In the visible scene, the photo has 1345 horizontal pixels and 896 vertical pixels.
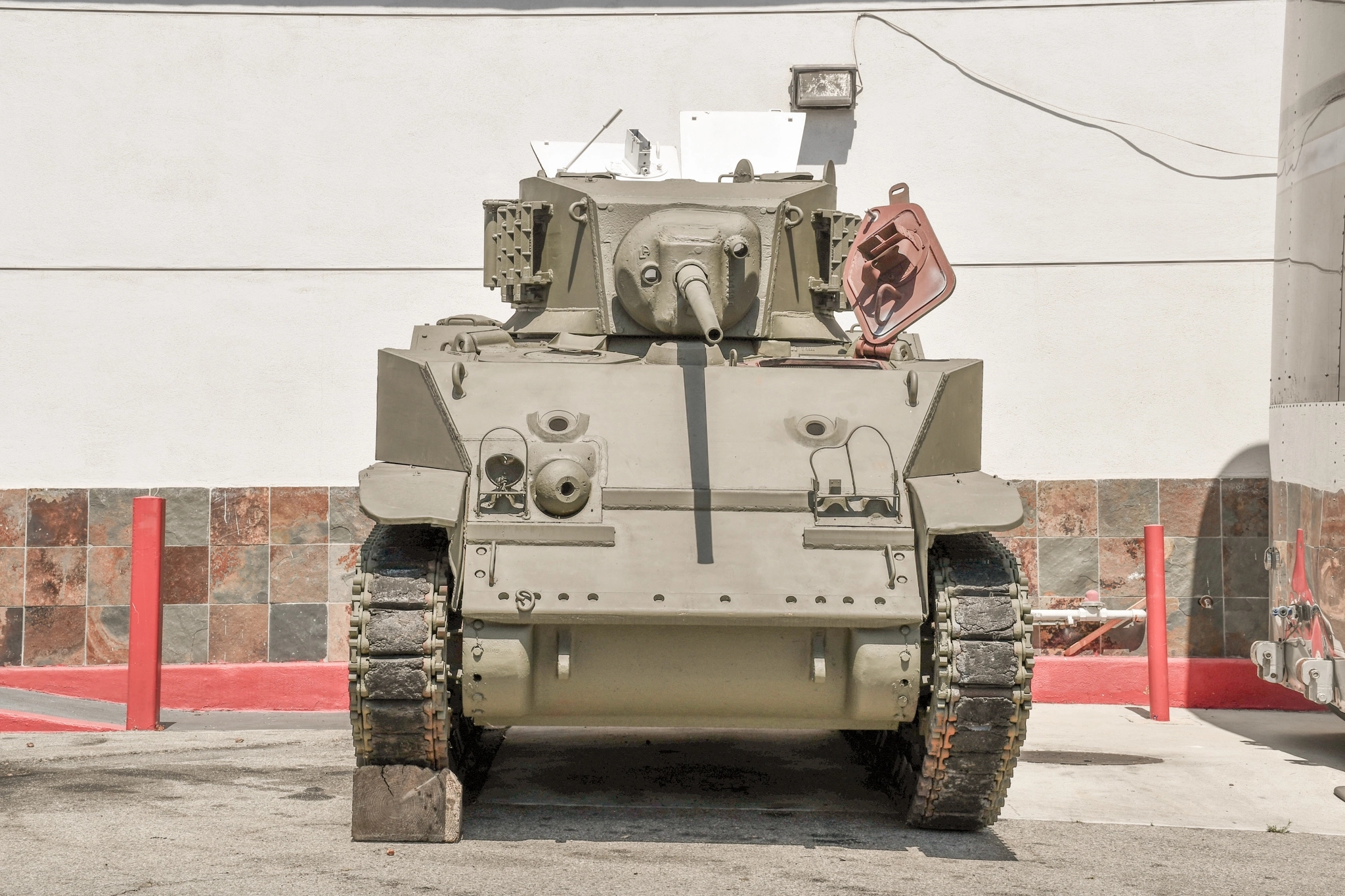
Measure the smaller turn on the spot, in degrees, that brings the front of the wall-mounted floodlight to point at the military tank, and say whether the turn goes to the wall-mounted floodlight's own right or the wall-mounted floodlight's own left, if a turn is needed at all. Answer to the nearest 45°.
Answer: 0° — it already faces it

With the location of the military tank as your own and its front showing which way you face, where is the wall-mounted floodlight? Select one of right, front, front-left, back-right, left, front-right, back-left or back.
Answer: back

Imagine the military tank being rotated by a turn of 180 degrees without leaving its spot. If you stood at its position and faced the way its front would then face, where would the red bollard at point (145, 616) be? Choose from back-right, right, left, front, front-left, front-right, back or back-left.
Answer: front-left

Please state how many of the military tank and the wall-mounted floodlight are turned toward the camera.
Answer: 2

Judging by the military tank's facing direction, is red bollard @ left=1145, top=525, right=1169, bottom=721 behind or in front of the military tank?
behind

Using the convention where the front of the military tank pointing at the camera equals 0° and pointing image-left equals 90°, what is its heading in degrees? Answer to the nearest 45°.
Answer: approximately 0°

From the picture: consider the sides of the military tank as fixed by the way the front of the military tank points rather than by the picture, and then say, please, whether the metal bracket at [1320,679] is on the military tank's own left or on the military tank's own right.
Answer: on the military tank's own left

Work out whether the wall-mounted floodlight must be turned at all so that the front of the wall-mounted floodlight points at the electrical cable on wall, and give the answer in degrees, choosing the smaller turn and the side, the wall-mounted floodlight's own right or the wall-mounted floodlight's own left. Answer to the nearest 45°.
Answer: approximately 90° to the wall-mounted floodlight's own left

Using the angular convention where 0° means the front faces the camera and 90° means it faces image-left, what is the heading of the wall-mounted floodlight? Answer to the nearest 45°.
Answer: approximately 0°

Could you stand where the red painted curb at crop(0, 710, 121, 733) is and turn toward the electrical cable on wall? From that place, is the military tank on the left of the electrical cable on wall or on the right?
right

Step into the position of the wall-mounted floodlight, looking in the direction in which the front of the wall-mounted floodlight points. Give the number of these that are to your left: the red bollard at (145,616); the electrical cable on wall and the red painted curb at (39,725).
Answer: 1
